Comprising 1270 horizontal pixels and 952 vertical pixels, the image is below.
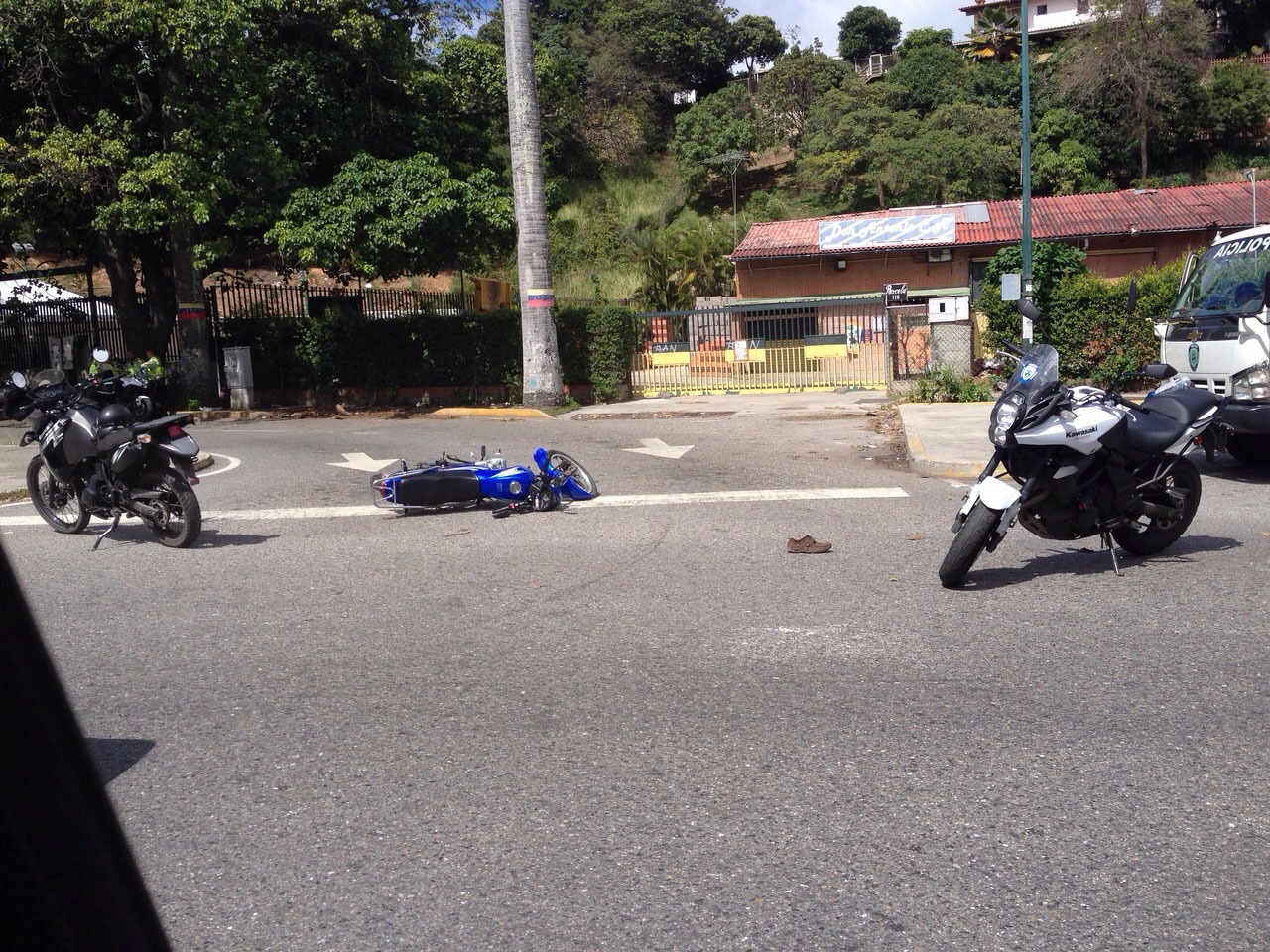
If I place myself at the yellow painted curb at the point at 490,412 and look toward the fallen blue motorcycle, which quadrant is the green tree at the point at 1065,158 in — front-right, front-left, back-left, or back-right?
back-left

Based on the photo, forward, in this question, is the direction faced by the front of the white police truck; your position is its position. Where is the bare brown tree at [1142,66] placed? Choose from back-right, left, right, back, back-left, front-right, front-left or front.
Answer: back-right

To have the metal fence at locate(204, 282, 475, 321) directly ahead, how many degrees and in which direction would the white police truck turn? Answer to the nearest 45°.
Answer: approximately 90° to its right

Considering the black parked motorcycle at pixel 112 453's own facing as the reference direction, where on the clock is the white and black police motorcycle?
The white and black police motorcycle is roughly at 6 o'clock from the black parked motorcycle.

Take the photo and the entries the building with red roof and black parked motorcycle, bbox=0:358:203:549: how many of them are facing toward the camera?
1

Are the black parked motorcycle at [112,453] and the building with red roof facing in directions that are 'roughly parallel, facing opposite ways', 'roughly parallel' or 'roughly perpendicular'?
roughly perpendicular

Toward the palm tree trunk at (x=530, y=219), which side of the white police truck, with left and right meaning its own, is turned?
right

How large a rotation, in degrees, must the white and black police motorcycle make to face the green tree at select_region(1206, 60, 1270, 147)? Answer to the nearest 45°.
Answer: approximately 135° to its right

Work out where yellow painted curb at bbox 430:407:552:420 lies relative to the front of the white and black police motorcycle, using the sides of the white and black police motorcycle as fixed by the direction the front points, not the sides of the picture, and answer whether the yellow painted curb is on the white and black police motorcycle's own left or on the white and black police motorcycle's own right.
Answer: on the white and black police motorcycle's own right

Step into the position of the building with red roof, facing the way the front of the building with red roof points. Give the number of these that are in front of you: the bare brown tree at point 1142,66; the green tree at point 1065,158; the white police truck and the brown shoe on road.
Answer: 2

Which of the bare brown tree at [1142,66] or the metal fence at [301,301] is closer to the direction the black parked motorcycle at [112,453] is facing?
the metal fence

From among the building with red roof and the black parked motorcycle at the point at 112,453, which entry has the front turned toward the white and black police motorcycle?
the building with red roof

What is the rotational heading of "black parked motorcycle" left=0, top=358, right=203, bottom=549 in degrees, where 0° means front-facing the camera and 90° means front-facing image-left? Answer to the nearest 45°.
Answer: approximately 135°

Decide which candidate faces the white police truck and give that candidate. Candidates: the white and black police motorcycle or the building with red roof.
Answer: the building with red roof

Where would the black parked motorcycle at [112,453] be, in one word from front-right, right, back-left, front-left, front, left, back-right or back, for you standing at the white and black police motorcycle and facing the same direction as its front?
front-right

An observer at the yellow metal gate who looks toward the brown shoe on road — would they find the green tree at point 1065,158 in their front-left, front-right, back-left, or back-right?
back-left

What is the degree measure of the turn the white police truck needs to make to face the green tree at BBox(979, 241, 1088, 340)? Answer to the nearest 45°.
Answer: approximately 135° to its right
